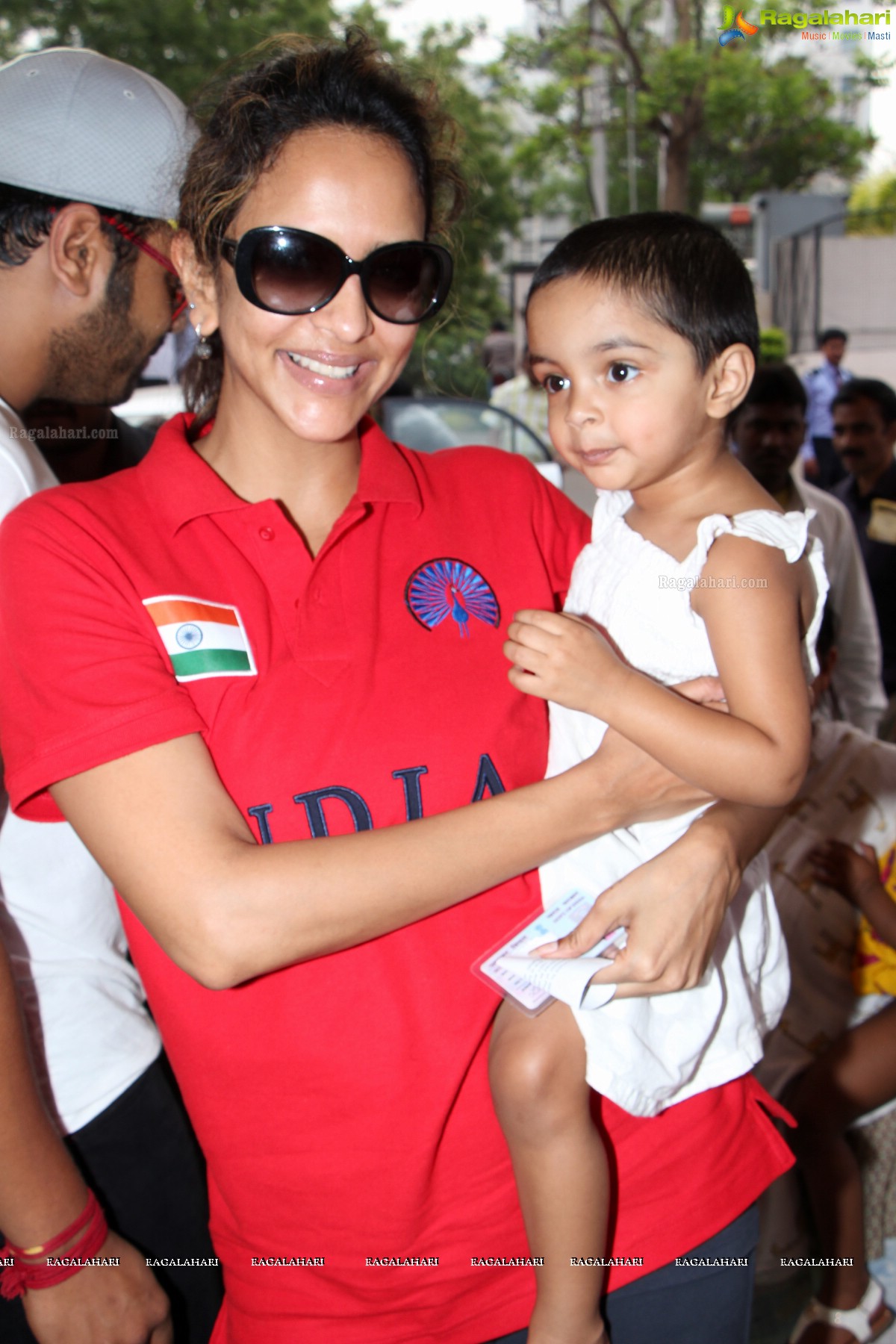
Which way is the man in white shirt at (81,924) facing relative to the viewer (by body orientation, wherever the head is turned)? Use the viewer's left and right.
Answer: facing to the right of the viewer

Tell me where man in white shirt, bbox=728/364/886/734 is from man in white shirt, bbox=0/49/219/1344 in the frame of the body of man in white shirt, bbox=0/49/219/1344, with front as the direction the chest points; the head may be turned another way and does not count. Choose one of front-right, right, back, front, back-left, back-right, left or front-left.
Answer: front-left

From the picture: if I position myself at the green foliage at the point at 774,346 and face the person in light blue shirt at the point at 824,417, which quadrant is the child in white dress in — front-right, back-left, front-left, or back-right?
front-right

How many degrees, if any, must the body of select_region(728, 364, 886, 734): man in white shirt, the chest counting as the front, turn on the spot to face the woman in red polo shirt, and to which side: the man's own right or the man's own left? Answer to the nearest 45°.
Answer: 0° — they already face them

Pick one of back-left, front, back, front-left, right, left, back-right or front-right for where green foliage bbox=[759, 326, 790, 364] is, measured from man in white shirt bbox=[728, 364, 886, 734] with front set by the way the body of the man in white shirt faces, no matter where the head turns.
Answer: back

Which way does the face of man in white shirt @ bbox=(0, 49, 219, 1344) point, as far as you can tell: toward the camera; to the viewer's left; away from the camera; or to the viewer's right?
to the viewer's right

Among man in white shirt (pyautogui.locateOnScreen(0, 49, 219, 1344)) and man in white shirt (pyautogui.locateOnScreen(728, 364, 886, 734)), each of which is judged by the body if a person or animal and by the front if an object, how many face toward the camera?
1

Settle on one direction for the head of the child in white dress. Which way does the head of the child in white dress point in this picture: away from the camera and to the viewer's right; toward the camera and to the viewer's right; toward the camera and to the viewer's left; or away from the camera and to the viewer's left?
toward the camera and to the viewer's left

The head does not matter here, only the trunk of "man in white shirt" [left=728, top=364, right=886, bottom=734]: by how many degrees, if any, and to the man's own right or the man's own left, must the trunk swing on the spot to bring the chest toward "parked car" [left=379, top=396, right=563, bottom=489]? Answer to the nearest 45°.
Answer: approximately 135° to the man's own right

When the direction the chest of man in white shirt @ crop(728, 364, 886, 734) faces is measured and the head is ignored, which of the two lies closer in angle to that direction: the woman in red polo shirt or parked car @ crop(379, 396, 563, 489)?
the woman in red polo shirt

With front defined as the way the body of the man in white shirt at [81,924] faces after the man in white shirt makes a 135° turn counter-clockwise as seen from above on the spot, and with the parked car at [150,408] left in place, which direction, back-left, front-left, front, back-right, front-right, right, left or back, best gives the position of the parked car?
front-right

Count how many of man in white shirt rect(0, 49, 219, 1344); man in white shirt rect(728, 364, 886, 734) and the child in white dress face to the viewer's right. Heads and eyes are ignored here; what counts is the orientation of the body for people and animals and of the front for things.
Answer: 1

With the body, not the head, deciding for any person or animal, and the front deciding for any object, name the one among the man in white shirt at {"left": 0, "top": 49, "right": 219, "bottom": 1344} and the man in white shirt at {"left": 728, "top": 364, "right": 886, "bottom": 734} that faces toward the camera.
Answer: the man in white shirt at {"left": 728, "top": 364, "right": 886, "bottom": 734}

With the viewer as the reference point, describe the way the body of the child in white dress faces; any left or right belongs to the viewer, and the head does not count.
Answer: facing the viewer and to the left of the viewer

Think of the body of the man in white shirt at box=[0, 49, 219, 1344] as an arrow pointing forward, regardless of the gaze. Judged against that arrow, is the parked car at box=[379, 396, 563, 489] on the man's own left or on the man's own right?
on the man's own left
